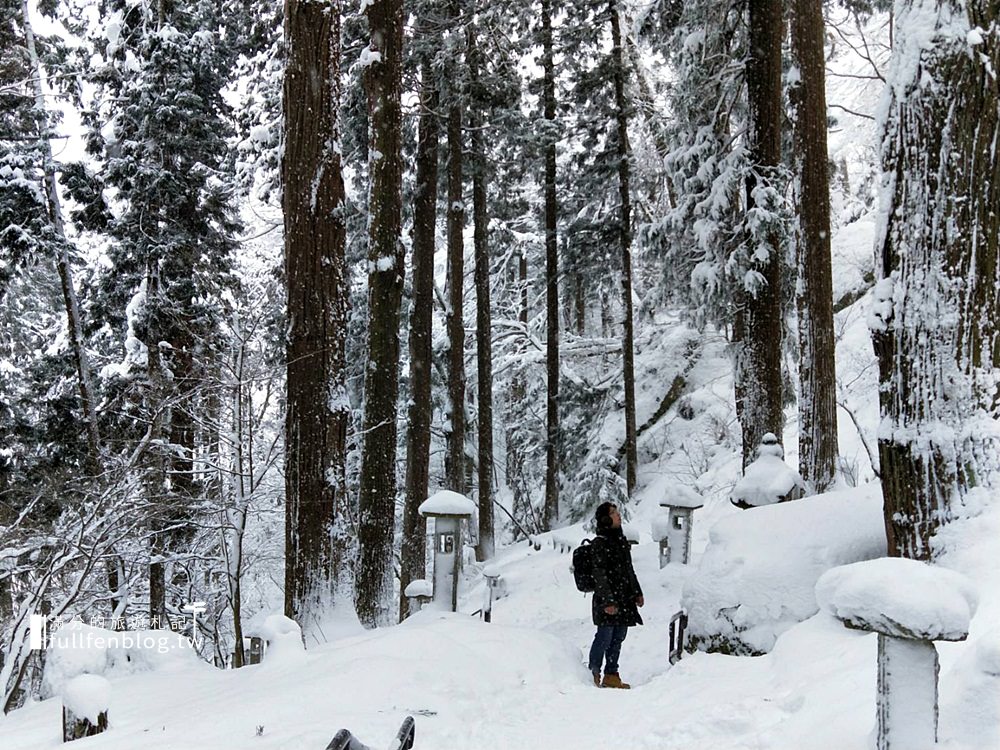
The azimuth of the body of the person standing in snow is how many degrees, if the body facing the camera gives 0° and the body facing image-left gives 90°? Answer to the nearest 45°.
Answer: approximately 270°

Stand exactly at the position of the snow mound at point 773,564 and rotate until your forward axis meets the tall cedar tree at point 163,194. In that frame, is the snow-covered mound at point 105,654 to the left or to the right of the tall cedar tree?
left

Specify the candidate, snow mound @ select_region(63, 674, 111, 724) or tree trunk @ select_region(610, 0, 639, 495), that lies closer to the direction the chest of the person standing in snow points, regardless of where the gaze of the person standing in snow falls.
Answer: the tree trunk

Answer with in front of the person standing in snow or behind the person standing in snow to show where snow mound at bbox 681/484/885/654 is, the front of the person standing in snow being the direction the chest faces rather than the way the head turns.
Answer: in front

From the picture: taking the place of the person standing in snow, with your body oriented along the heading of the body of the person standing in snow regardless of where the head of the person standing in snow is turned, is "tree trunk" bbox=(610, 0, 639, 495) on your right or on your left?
on your left

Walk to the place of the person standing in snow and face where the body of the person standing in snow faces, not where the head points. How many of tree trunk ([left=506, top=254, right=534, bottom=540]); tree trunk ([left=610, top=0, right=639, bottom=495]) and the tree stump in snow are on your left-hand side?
2

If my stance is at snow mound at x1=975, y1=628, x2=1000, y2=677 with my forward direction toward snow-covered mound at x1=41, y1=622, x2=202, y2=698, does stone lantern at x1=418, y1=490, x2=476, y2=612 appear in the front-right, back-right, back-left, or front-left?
front-right

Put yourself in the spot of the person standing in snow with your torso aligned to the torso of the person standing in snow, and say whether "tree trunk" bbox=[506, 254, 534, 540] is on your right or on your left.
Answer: on your left

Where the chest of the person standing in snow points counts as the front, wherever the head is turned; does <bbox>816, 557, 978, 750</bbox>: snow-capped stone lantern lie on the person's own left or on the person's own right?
on the person's own right

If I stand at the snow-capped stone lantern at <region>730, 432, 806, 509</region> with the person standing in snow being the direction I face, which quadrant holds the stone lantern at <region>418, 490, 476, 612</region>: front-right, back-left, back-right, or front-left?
front-right

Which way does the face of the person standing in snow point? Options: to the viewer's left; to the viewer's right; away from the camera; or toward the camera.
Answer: to the viewer's right

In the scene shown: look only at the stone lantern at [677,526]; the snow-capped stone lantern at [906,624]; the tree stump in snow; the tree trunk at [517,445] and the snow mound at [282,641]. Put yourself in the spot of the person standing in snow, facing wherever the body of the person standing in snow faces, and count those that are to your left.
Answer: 2

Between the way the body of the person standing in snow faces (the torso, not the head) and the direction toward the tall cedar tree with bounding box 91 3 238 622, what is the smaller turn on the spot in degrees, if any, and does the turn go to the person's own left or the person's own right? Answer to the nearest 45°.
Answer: approximately 135° to the person's own left

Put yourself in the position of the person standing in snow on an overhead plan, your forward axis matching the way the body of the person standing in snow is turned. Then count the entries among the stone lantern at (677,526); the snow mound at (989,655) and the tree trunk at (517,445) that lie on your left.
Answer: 2
